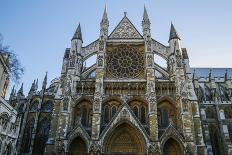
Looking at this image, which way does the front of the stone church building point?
toward the camera

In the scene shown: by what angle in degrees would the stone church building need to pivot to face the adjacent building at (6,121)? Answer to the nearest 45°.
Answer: approximately 90° to its right
